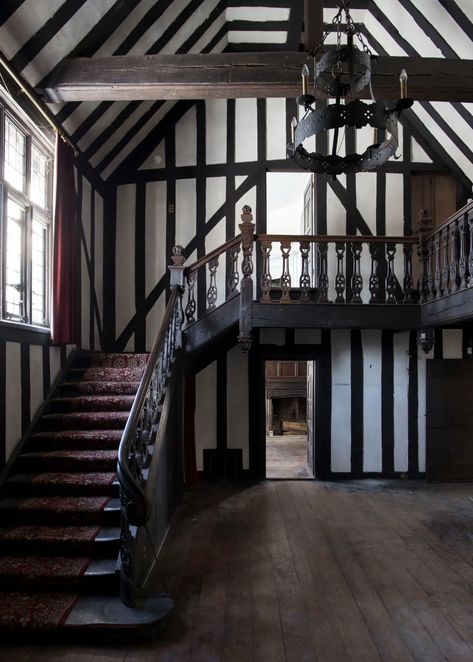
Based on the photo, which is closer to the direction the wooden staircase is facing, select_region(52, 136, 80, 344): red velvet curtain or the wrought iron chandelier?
the wrought iron chandelier

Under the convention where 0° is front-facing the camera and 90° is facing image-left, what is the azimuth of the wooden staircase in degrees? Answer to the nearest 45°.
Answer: approximately 0°

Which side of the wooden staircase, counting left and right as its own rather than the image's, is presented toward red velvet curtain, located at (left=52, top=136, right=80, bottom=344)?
back
